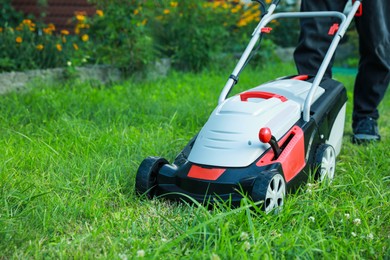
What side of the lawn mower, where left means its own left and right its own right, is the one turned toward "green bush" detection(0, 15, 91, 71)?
right

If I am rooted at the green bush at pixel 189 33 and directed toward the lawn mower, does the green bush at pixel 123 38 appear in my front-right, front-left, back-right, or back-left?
front-right

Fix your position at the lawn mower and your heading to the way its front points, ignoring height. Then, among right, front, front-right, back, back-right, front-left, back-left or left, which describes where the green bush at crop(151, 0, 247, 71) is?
back-right

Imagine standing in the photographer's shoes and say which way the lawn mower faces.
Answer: facing the viewer and to the left of the viewer

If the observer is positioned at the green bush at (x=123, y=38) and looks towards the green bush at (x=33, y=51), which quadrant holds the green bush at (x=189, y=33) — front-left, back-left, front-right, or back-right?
back-right
